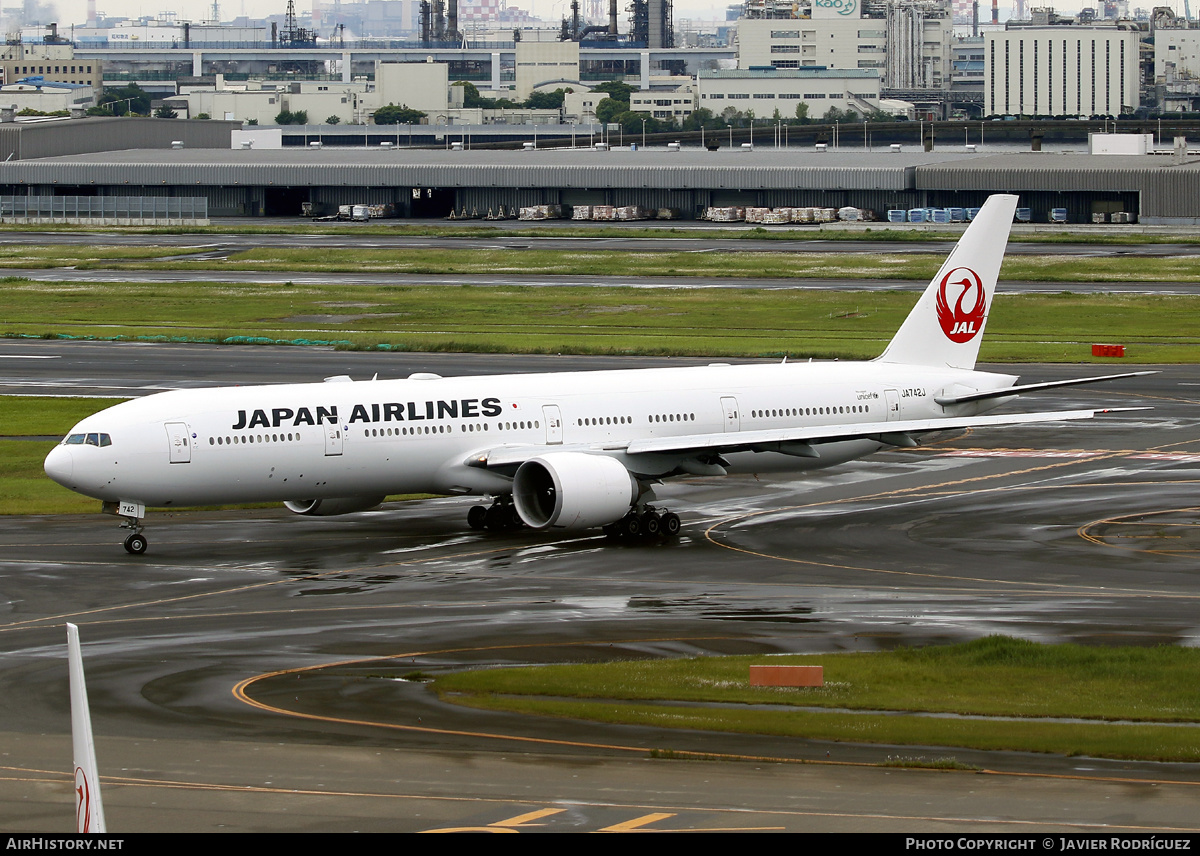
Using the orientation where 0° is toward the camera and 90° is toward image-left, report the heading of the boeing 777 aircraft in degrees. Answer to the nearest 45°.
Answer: approximately 45°
